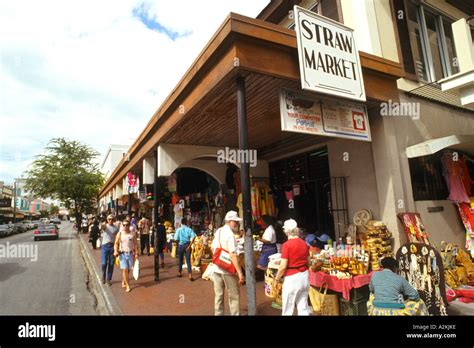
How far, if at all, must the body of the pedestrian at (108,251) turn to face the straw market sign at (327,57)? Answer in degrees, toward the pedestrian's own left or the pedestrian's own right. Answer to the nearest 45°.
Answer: approximately 45° to the pedestrian's own left

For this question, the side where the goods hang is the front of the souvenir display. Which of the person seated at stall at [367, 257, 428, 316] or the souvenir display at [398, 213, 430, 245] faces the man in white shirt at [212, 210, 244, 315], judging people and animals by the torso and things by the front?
the souvenir display

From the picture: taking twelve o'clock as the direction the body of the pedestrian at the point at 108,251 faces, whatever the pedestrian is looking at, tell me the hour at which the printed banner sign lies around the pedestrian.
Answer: The printed banner sign is roughly at 11 o'clock from the pedestrian.

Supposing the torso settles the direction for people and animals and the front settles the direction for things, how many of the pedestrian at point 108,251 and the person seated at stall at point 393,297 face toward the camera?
1

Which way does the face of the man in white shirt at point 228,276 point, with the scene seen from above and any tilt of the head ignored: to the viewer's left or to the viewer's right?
to the viewer's right

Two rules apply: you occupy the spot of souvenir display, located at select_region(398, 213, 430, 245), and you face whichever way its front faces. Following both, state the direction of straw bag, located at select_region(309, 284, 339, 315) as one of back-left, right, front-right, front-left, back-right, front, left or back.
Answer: front

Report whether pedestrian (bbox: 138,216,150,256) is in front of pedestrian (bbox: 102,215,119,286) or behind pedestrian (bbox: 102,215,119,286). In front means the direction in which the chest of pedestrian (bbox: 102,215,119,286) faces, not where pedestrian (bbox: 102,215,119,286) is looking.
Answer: behind

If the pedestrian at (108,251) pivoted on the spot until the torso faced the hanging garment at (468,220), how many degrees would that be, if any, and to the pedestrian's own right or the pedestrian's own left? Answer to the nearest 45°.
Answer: approximately 45° to the pedestrian's own left

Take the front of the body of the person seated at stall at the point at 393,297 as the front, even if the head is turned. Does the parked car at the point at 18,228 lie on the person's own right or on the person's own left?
on the person's own left

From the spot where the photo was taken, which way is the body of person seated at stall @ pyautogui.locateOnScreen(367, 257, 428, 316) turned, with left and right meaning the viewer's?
facing away from the viewer and to the right of the viewer

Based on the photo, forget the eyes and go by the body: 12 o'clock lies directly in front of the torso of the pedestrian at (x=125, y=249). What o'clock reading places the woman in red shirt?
The woman in red shirt is roughly at 11 o'clock from the pedestrian.
